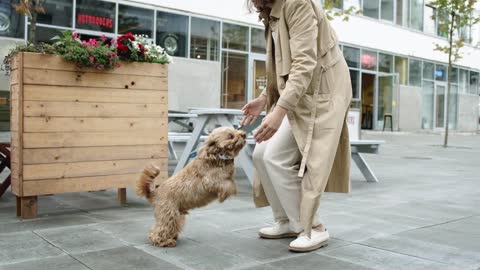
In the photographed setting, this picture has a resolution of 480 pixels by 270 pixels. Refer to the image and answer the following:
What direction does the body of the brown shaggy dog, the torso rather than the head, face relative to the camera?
to the viewer's right

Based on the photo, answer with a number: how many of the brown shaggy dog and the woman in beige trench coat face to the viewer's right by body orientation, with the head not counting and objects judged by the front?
1

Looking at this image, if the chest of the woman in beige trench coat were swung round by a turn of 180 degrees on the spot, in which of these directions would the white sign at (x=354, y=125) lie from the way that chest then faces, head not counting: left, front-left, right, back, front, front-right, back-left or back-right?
left

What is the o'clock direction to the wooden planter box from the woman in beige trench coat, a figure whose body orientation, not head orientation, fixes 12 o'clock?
The wooden planter box is roughly at 1 o'clock from the woman in beige trench coat.

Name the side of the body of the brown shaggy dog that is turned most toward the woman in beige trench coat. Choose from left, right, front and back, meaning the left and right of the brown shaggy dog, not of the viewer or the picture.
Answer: front

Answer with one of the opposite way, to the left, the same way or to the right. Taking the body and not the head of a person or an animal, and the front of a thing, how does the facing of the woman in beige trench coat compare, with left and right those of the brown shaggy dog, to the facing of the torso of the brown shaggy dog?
the opposite way

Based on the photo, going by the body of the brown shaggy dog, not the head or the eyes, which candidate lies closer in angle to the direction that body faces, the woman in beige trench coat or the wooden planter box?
the woman in beige trench coat

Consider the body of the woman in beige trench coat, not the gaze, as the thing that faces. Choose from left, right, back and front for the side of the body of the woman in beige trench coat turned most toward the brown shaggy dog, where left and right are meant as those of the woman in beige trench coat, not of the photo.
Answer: front

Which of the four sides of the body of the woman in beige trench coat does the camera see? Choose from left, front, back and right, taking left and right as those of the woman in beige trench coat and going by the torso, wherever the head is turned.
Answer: left

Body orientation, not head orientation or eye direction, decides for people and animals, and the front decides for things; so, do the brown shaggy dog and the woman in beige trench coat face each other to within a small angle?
yes

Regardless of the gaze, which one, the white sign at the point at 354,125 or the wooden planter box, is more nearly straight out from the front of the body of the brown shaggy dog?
the white sign
